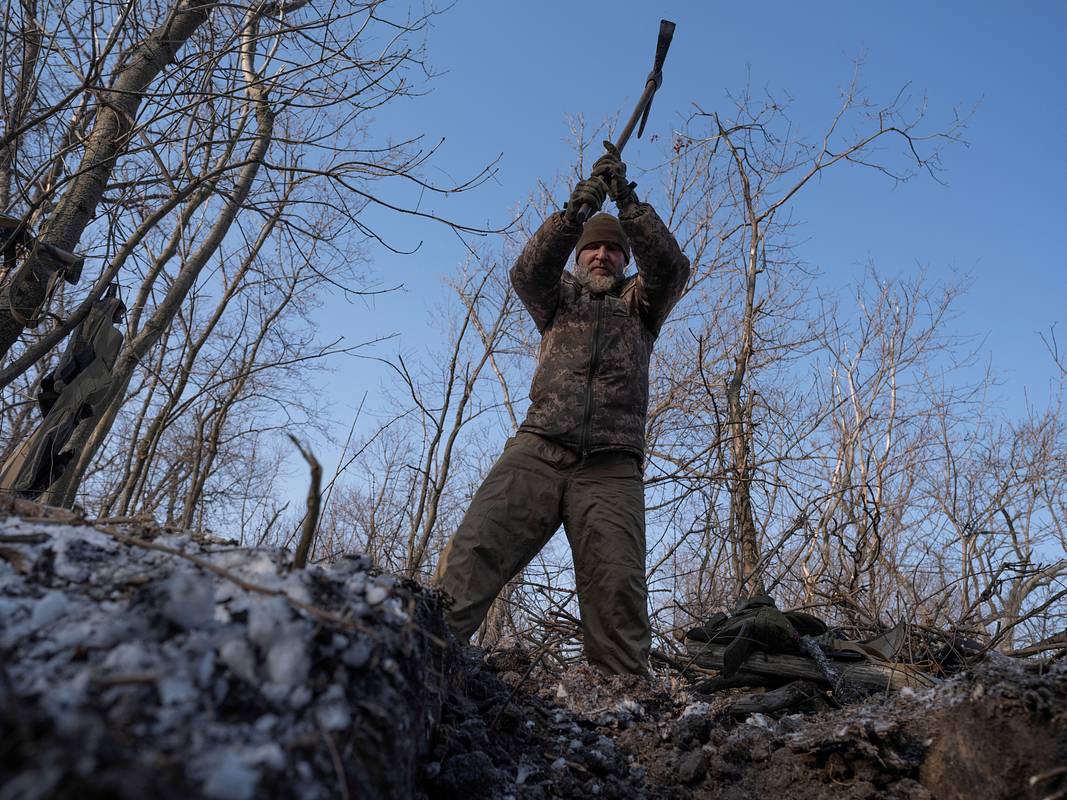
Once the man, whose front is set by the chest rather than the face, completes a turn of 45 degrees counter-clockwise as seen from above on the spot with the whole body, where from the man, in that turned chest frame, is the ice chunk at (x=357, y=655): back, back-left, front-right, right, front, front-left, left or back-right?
front-right

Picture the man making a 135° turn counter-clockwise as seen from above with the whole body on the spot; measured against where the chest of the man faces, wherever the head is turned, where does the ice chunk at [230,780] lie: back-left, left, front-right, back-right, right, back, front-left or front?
back-right

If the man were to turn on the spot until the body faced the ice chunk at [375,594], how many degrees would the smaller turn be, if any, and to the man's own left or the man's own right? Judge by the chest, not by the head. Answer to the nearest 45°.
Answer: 0° — they already face it

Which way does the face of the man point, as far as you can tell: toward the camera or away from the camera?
toward the camera

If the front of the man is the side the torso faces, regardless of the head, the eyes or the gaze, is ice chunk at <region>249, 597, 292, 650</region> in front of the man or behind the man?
in front

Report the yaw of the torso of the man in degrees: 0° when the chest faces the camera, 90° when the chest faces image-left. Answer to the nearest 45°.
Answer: approximately 0°

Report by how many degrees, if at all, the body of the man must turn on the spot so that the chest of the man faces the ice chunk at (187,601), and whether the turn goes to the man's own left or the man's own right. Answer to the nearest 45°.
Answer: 0° — they already face it

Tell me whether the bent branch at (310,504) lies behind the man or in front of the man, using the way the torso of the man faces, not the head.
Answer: in front

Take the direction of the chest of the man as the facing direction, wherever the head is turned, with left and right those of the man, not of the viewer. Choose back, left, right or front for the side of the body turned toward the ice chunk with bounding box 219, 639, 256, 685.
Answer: front

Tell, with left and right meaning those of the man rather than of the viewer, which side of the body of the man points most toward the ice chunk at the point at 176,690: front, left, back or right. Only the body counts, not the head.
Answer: front
